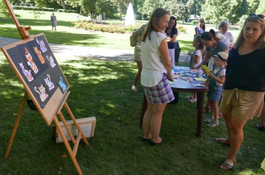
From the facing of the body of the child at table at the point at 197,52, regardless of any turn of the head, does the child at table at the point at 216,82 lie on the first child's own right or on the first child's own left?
on the first child's own left

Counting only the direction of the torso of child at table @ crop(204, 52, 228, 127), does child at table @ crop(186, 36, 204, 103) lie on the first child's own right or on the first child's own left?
on the first child's own right

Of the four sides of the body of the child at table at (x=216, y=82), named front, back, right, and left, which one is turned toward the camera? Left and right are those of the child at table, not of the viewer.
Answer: left
